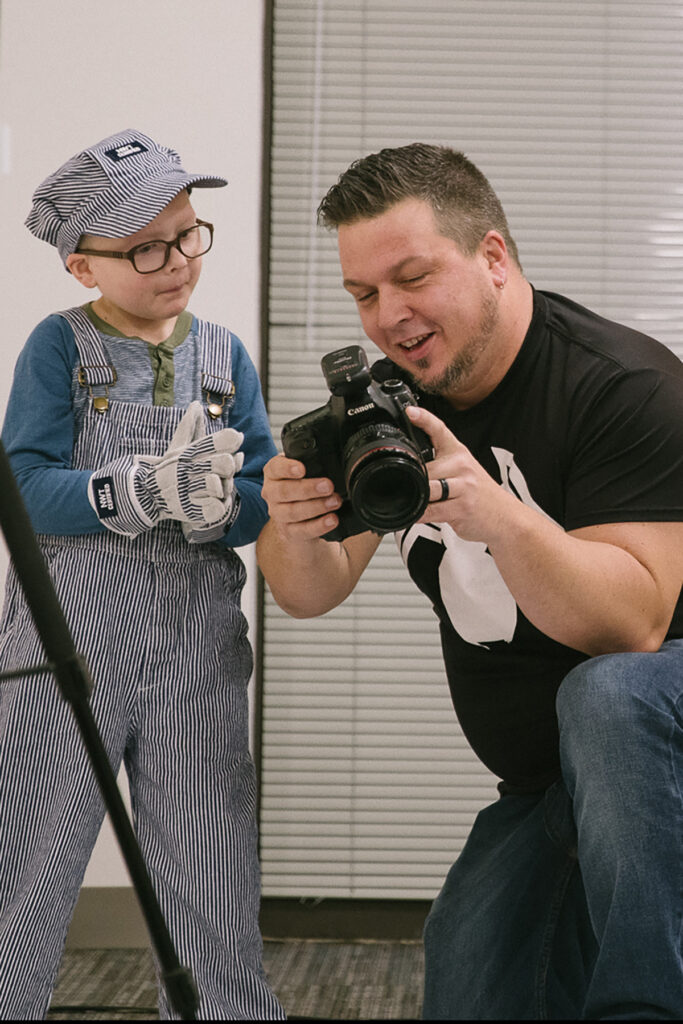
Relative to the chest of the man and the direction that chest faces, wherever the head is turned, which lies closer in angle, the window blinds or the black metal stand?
the black metal stand

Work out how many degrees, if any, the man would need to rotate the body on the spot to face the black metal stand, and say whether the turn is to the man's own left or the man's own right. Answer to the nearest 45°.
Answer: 0° — they already face it

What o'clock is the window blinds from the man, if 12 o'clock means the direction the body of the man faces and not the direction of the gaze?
The window blinds is roughly at 4 o'clock from the man.

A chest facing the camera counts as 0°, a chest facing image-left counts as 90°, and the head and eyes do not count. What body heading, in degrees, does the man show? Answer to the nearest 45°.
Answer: approximately 45°

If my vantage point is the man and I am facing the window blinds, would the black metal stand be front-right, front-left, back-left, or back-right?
back-left

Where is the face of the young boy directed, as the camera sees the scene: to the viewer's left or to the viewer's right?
to the viewer's right
